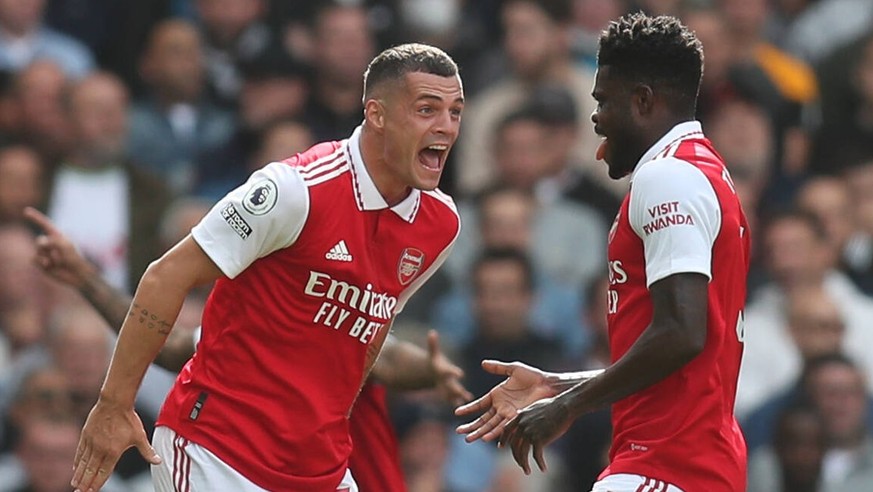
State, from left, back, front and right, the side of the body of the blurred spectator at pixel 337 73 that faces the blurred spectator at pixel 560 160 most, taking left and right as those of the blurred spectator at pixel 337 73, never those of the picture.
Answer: left

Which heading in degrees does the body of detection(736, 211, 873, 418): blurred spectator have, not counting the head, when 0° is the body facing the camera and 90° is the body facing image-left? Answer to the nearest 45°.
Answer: approximately 0°

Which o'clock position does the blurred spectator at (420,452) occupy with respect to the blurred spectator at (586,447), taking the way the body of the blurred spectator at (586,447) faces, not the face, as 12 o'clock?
the blurred spectator at (420,452) is roughly at 2 o'clock from the blurred spectator at (586,447).

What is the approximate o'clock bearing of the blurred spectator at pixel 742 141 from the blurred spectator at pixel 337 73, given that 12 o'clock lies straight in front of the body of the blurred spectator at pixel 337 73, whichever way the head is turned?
the blurred spectator at pixel 742 141 is roughly at 9 o'clock from the blurred spectator at pixel 337 73.

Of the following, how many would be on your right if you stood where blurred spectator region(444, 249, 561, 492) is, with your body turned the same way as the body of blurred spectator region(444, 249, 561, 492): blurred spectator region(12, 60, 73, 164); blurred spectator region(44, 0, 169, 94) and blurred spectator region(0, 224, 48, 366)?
3
